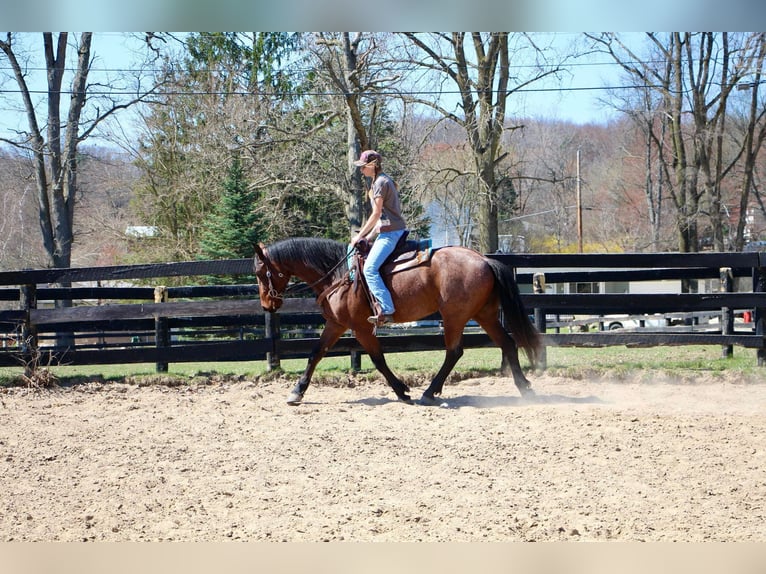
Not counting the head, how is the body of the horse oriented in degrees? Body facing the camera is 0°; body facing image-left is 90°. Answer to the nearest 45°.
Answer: approximately 90°

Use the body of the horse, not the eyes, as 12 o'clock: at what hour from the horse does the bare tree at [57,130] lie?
The bare tree is roughly at 2 o'clock from the horse.

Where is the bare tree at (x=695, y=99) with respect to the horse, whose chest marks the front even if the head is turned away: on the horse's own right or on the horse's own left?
on the horse's own right

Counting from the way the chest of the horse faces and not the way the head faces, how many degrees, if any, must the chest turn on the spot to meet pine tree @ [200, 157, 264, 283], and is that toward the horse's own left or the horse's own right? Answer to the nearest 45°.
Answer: approximately 90° to the horse's own right

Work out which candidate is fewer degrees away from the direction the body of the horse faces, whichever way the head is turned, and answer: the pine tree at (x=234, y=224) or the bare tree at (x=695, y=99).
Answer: the pine tree
